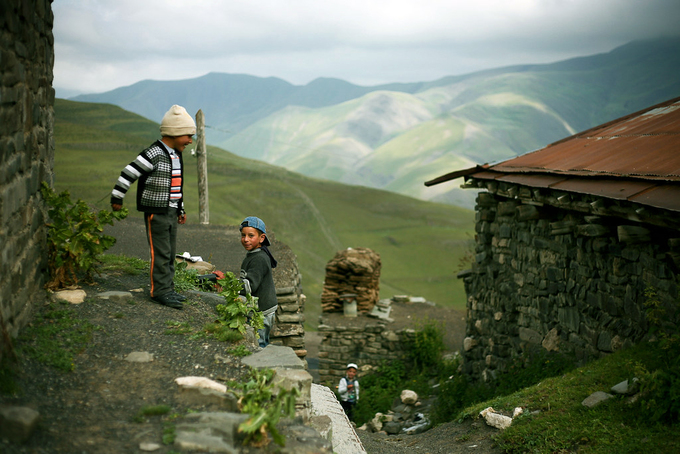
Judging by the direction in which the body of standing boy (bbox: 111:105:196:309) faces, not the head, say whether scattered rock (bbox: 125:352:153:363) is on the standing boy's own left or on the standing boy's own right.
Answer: on the standing boy's own right

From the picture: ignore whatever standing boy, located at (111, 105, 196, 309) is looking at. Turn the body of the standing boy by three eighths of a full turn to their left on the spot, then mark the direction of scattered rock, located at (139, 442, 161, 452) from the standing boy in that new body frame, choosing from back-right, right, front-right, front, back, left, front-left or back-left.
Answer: back

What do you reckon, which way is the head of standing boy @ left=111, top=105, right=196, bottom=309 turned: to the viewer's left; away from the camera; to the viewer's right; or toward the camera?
to the viewer's right

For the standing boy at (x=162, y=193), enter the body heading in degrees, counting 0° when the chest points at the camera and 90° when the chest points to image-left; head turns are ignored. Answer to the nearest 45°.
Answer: approximately 315°
